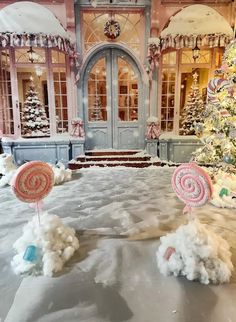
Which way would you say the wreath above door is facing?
toward the camera

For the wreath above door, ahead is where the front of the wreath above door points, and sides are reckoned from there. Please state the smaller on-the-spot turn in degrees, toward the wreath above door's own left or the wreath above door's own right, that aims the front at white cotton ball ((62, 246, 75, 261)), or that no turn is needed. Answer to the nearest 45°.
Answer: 0° — it already faces it

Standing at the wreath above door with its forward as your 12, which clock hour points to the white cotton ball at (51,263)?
The white cotton ball is roughly at 12 o'clock from the wreath above door.

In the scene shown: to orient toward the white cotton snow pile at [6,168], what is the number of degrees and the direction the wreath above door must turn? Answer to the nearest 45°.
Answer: approximately 45° to its right

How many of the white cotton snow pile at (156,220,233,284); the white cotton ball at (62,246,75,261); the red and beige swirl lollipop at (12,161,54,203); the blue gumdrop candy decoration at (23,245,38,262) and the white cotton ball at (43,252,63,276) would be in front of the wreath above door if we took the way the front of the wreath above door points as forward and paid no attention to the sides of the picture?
5

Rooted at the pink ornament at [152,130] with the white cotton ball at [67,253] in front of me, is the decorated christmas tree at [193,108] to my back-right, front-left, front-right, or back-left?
back-left

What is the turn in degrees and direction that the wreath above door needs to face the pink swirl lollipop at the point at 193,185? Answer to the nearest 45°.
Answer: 0° — it already faces it

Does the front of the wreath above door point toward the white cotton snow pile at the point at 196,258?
yes

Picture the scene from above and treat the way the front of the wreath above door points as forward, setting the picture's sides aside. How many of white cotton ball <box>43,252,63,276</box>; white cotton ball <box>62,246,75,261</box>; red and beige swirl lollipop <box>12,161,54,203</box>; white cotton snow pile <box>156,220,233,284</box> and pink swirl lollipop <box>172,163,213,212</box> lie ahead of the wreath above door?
5

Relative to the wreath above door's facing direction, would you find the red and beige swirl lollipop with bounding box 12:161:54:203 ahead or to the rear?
ahead

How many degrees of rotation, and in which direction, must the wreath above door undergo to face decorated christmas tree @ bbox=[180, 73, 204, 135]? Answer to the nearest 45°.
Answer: approximately 90° to its left

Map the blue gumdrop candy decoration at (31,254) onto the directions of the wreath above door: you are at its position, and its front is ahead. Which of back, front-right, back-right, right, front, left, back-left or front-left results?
front
